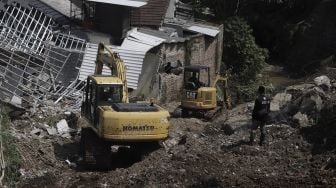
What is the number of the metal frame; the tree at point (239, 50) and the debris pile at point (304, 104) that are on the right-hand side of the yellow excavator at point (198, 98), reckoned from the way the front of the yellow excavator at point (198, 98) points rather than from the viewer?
1

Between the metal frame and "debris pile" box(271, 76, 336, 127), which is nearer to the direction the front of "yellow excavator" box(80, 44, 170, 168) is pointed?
the metal frame

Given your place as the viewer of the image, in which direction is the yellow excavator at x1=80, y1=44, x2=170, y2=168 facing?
facing away from the viewer and to the left of the viewer

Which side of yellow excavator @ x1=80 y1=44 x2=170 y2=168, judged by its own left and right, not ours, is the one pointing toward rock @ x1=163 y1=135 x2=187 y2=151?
right

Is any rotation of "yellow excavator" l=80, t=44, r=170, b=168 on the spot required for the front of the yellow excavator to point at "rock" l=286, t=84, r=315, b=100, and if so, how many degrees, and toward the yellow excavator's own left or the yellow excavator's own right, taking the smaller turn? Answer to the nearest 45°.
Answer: approximately 90° to the yellow excavator's own right
